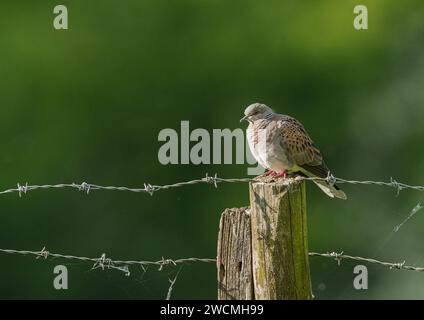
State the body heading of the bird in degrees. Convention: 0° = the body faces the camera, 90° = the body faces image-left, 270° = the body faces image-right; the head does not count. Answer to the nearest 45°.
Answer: approximately 90°
